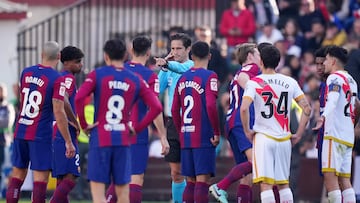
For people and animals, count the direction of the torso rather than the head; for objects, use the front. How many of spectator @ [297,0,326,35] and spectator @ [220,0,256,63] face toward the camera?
2

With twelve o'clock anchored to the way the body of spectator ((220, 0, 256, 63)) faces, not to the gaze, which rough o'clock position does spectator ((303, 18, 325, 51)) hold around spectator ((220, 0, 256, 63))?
spectator ((303, 18, 325, 51)) is roughly at 9 o'clock from spectator ((220, 0, 256, 63)).

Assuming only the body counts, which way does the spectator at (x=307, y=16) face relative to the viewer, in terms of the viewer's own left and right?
facing the viewer

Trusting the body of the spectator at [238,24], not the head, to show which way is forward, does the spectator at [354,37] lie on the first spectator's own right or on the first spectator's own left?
on the first spectator's own left

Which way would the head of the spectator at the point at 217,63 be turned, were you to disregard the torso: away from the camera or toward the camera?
toward the camera

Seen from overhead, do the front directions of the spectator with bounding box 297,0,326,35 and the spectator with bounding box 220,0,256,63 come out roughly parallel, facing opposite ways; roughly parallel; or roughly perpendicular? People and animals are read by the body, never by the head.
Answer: roughly parallel

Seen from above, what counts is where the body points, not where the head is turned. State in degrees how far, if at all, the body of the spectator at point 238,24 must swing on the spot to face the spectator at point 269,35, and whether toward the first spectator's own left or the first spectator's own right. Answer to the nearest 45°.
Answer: approximately 90° to the first spectator's own left

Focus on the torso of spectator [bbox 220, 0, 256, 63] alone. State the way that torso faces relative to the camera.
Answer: toward the camera

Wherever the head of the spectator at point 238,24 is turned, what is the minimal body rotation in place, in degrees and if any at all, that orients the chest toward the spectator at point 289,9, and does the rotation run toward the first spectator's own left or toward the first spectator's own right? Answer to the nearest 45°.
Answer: approximately 135° to the first spectator's own left
